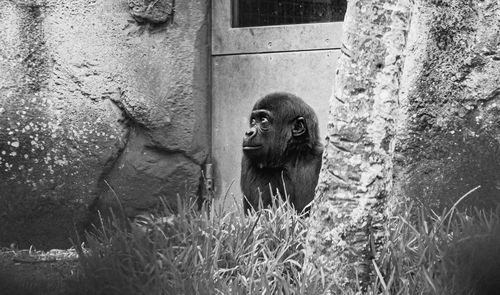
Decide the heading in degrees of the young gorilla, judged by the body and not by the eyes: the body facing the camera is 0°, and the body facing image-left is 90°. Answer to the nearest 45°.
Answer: approximately 45°

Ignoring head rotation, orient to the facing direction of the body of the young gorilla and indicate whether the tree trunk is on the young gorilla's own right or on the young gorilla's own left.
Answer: on the young gorilla's own left
